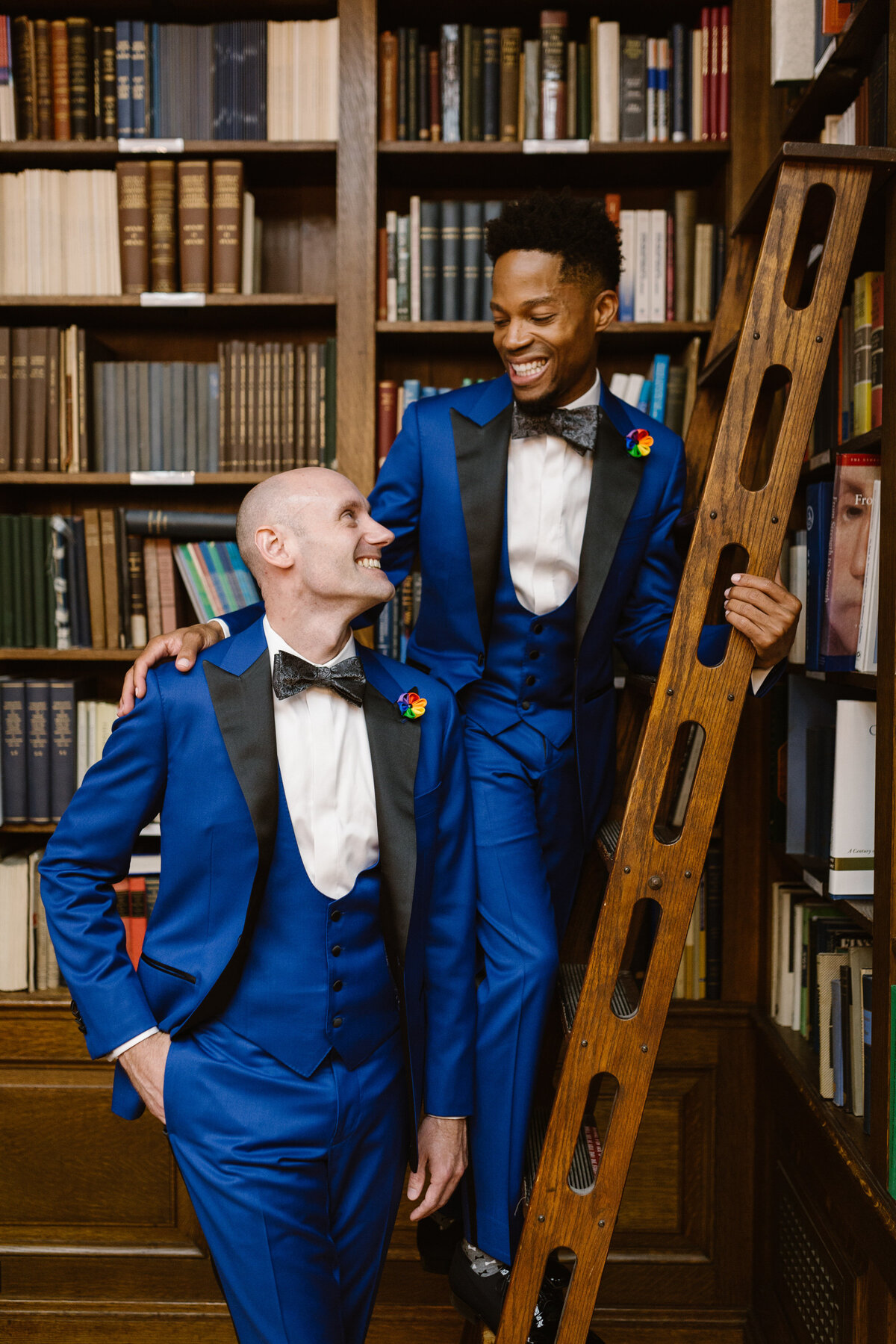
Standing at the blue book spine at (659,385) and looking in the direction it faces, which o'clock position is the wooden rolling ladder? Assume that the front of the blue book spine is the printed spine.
The wooden rolling ladder is roughly at 12 o'clock from the blue book spine.

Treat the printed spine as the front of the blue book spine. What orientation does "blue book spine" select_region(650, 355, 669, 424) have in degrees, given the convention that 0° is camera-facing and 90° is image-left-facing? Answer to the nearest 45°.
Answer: approximately 0°
